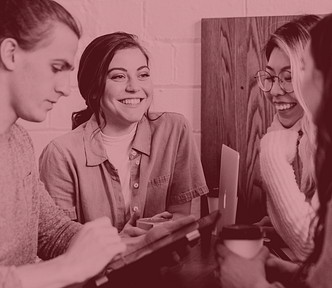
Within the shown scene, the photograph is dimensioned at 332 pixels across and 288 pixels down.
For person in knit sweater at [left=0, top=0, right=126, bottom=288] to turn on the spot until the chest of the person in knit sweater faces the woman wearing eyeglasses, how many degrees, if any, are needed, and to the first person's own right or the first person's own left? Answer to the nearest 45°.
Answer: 0° — they already face them

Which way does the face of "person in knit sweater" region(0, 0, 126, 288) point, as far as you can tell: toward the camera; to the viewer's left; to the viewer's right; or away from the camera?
to the viewer's right

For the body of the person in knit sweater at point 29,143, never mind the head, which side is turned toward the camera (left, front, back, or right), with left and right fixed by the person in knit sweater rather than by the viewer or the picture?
right

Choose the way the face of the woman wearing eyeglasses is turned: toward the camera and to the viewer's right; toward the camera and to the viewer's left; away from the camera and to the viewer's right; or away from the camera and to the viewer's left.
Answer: toward the camera and to the viewer's left

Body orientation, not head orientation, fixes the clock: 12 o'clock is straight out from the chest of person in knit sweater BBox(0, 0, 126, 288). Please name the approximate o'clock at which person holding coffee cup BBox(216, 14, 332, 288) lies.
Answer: person holding coffee cup BBox(216, 14, 332, 288) is roughly at 1 o'clock from person in knit sweater BBox(0, 0, 126, 288).
